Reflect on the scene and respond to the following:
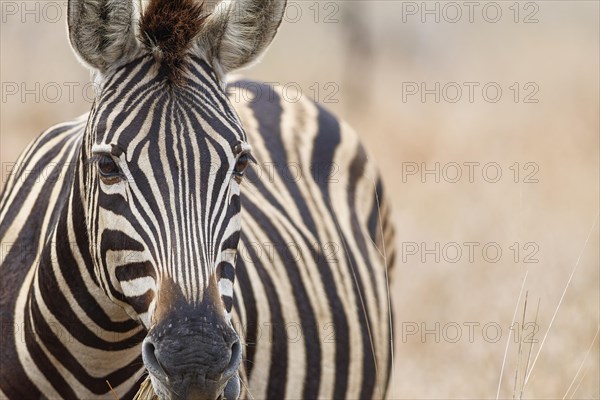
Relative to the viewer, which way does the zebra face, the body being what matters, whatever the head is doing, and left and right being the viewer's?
facing the viewer and to the left of the viewer
